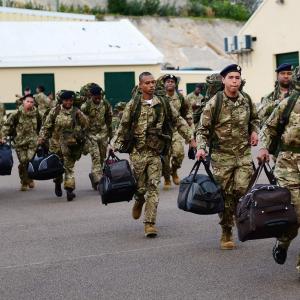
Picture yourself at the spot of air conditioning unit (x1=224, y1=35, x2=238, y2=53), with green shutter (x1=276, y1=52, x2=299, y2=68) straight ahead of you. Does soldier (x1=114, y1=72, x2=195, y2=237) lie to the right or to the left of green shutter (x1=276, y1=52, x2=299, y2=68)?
right

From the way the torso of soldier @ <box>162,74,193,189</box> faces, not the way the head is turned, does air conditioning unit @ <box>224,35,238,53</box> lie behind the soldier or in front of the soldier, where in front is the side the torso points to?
behind

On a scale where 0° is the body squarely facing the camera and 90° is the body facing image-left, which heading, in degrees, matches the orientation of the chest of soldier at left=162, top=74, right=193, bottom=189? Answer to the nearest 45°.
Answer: approximately 0°

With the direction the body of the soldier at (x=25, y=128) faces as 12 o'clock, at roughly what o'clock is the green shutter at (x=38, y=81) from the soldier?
The green shutter is roughly at 6 o'clock from the soldier.

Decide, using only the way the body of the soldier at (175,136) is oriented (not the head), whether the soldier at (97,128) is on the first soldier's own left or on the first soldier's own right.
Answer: on the first soldier's own right

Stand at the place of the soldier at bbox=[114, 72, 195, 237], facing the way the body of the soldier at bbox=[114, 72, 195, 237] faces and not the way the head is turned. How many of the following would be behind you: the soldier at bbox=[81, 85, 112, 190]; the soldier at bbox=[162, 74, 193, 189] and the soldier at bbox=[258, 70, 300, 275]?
2

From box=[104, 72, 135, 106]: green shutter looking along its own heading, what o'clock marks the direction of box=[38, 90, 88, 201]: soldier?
The soldier is roughly at 12 o'clock from the green shutter.
